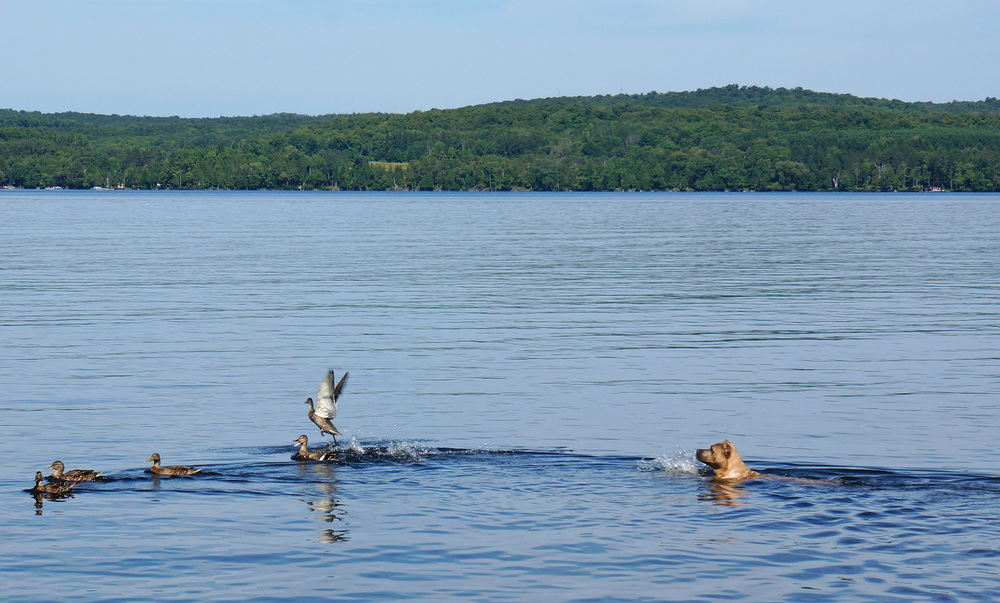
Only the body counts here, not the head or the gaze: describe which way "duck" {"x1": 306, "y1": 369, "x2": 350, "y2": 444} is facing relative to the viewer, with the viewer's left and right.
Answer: facing to the left of the viewer

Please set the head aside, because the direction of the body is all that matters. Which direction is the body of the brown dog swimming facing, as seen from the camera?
to the viewer's left

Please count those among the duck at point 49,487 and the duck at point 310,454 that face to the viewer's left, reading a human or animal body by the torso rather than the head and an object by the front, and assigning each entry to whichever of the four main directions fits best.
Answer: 2

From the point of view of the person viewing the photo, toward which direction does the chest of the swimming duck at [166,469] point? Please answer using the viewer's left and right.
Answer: facing to the left of the viewer

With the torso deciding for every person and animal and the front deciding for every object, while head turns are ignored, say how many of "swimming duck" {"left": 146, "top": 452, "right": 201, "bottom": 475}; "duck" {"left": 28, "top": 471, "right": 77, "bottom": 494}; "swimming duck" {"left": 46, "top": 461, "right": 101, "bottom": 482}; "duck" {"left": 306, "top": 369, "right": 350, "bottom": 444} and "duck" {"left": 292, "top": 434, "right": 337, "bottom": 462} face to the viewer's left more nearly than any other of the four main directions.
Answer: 5

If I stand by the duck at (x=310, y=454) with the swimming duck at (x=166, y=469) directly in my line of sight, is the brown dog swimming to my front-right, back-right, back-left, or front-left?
back-left

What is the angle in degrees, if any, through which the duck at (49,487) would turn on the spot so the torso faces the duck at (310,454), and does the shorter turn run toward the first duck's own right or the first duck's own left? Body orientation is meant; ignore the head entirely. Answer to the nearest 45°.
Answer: approximately 180°

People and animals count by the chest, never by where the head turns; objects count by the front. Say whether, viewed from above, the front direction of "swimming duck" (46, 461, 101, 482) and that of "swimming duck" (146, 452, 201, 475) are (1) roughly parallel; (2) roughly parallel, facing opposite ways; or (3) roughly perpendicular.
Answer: roughly parallel

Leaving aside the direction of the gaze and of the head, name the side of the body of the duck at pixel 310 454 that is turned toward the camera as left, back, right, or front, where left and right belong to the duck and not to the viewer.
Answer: left

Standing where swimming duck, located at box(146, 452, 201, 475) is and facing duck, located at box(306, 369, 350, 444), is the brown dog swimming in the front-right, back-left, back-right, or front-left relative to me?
front-right

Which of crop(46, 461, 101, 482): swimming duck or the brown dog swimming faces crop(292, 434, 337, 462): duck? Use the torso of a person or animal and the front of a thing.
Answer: the brown dog swimming

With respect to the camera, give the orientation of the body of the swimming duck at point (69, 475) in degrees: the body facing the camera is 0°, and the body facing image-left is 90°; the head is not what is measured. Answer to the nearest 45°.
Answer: approximately 90°

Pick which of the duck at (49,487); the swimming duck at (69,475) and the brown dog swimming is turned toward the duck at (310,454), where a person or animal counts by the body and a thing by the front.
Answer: the brown dog swimming

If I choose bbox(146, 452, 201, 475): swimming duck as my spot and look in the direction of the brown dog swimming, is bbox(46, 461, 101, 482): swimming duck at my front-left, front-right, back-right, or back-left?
back-right

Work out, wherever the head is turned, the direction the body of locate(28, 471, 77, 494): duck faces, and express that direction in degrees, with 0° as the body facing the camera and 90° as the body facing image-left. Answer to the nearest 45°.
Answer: approximately 90°
